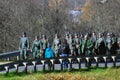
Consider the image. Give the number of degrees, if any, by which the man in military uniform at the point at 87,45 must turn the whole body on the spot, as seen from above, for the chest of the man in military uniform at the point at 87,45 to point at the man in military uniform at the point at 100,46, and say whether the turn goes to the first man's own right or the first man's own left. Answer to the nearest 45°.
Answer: approximately 135° to the first man's own left

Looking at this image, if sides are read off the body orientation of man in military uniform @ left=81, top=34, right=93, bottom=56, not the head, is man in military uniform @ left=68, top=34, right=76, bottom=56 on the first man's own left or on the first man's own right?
on the first man's own right

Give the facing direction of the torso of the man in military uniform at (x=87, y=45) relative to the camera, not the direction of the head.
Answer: toward the camera

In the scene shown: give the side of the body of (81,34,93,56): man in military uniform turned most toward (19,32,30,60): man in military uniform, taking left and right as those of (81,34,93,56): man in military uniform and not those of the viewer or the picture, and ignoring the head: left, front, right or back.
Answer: right

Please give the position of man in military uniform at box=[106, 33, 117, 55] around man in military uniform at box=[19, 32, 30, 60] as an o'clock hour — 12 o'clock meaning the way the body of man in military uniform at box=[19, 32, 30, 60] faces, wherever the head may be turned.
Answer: man in military uniform at box=[106, 33, 117, 55] is roughly at 9 o'clock from man in military uniform at box=[19, 32, 30, 60].

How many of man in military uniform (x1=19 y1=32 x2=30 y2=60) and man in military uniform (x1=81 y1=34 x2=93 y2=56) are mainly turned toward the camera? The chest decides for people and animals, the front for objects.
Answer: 2

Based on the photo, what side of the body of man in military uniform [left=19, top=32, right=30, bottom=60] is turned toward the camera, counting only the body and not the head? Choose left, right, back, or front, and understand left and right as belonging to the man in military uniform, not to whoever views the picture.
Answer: front

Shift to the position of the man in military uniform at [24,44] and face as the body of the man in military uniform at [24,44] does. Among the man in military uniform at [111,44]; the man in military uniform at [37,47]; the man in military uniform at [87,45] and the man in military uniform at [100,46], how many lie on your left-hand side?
4

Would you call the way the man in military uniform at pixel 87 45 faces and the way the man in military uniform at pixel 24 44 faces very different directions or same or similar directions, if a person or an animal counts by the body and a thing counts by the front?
same or similar directions

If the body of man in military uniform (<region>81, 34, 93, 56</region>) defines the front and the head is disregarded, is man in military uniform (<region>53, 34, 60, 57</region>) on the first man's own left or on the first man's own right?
on the first man's own right

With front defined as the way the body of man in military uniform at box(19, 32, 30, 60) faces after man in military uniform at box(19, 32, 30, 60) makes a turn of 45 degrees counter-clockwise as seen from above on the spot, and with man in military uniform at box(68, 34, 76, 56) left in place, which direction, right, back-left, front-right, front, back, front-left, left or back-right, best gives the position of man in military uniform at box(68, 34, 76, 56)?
front-left

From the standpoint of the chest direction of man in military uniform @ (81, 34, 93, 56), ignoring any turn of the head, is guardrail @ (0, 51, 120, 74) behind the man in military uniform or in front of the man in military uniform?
in front

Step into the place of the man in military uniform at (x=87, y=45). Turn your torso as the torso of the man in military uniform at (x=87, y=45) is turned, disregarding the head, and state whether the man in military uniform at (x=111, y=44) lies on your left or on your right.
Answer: on your left

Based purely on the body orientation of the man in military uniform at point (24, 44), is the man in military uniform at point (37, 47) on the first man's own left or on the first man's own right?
on the first man's own left

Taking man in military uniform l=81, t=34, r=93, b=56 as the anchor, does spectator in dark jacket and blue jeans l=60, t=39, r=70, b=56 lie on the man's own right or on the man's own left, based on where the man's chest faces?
on the man's own right

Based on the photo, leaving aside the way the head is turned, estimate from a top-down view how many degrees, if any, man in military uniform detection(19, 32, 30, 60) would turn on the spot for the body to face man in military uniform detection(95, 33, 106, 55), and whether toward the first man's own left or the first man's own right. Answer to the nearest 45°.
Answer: approximately 90° to the first man's own left
